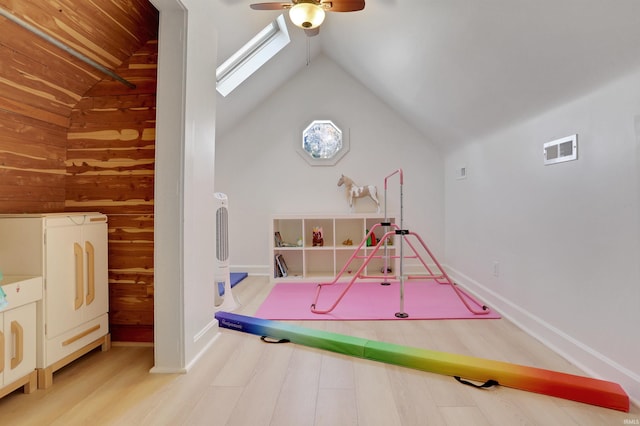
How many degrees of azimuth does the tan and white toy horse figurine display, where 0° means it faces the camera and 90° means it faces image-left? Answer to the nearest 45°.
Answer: approximately 90°

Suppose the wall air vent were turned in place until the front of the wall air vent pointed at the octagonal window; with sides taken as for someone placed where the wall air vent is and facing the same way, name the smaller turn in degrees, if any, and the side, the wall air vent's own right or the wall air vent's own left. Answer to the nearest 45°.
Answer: approximately 90° to the wall air vent's own right

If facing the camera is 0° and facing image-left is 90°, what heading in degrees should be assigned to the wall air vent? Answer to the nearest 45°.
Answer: approximately 45°

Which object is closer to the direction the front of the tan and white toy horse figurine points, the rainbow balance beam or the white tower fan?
the white tower fan

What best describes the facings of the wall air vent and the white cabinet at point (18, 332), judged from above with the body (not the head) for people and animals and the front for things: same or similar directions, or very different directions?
very different directions

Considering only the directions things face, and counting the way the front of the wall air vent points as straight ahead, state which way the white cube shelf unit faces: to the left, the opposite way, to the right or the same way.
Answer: to the left

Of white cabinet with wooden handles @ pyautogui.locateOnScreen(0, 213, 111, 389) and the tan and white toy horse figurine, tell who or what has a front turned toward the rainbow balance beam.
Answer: the white cabinet with wooden handles
